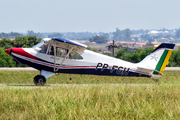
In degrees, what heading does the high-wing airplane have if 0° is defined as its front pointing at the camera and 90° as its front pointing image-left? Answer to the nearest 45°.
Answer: approximately 90°
